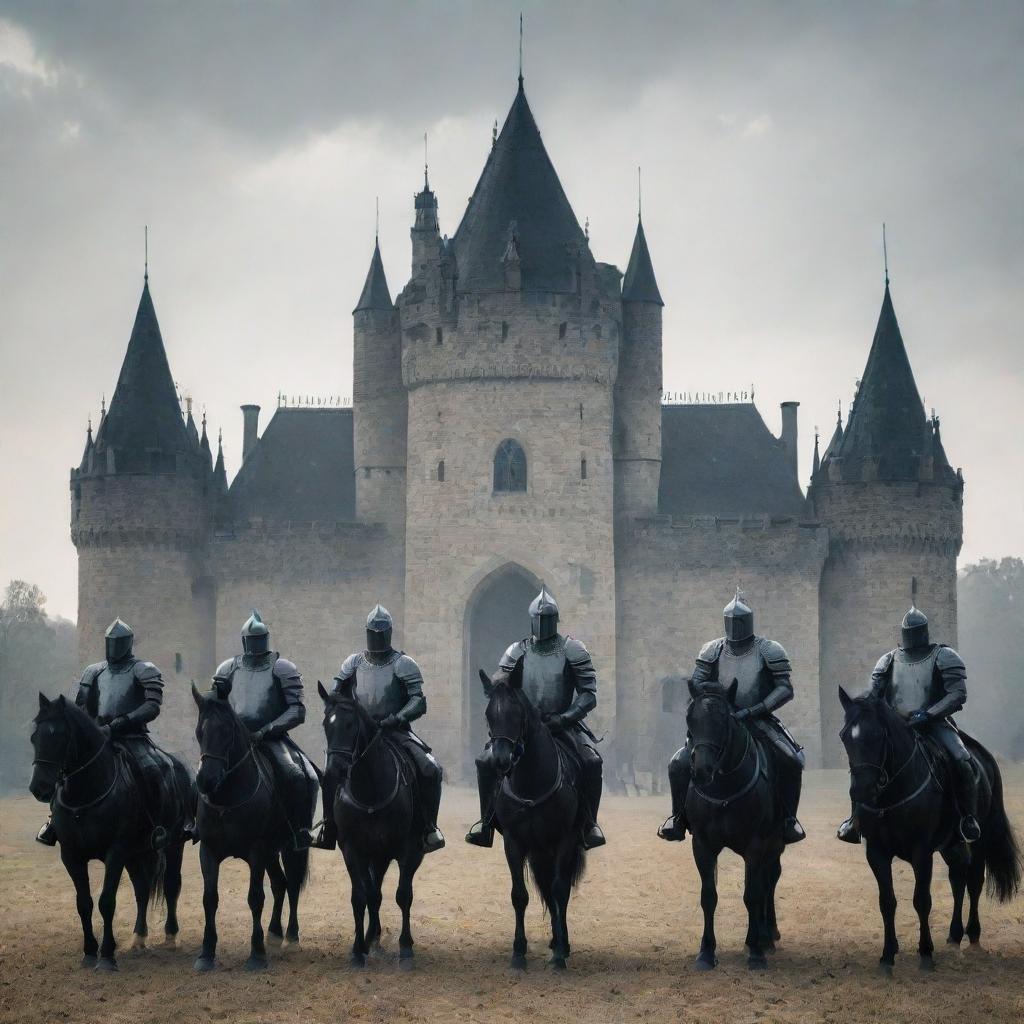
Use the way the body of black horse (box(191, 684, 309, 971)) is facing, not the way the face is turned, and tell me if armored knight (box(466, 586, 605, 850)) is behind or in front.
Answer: behind

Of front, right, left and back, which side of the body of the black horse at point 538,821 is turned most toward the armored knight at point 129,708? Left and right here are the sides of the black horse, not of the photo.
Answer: right

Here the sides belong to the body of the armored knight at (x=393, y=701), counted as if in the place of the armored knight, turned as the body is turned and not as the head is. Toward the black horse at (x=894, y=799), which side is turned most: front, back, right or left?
left

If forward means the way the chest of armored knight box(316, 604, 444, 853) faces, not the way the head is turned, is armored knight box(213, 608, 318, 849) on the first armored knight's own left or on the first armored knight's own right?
on the first armored knight's own right

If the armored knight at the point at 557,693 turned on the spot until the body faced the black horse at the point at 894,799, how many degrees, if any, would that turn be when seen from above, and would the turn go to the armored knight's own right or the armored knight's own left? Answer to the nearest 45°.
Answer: approximately 45° to the armored knight's own left

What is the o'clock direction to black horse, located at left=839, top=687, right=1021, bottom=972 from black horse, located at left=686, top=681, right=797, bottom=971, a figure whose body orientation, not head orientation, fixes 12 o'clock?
black horse, located at left=839, top=687, right=1021, bottom=972 is roughly at 9 o'clock from black horse, located at left=686, top=681, right=797, bottom=971.

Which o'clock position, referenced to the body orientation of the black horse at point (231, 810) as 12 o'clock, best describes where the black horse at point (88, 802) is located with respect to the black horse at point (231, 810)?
the black horse at point (88, 802) is roughly at 2 o'clock from the black horse at point (231, 810).

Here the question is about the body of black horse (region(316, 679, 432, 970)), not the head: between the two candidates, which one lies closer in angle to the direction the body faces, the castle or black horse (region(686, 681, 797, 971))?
the black horse

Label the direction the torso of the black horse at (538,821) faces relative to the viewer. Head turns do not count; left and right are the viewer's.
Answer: facing the viewer

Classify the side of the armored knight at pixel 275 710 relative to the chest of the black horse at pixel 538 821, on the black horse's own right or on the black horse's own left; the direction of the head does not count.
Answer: on the black horse's own right

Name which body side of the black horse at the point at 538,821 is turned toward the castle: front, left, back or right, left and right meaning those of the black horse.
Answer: back

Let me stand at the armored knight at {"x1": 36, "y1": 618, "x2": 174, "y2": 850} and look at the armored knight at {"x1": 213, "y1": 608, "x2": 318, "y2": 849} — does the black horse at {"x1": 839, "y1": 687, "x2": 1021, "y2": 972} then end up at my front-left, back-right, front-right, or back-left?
front-right

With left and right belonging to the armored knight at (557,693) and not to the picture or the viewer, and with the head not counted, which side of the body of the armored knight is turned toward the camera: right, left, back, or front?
front

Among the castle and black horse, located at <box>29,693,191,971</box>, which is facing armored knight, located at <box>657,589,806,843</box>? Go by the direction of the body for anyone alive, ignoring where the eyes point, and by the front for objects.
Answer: the castle

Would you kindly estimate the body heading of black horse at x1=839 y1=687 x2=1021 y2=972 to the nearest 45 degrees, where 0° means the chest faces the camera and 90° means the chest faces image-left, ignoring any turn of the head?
approximately 45°

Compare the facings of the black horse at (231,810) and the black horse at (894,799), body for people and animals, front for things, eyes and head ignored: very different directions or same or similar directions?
same or similar directions
